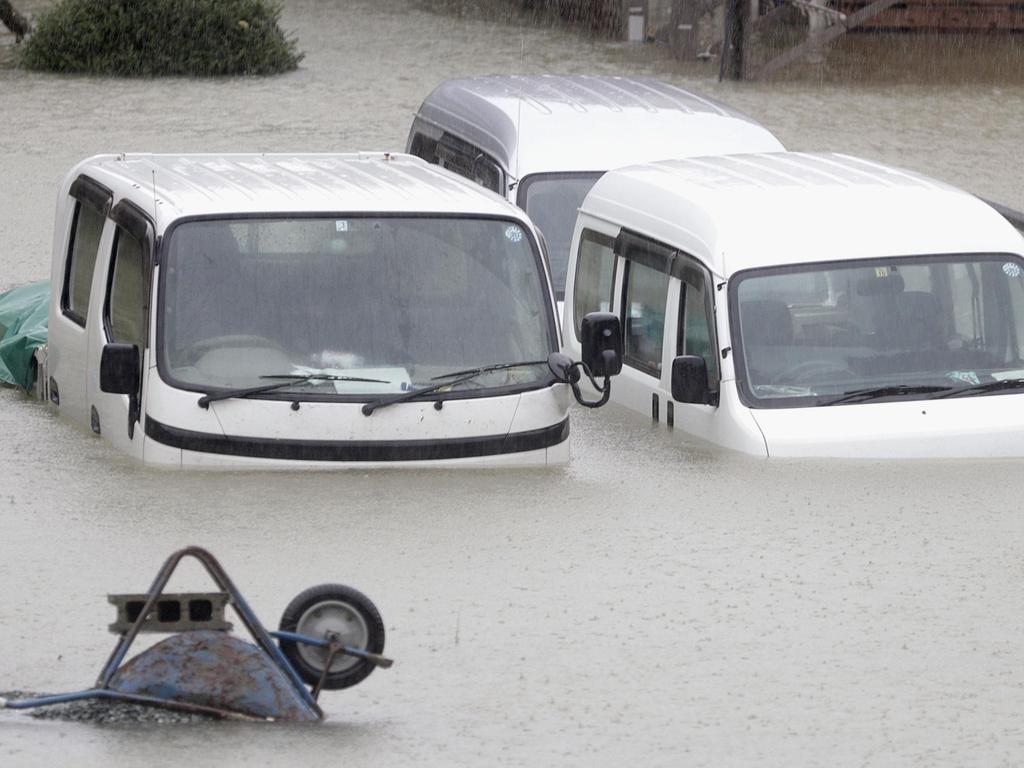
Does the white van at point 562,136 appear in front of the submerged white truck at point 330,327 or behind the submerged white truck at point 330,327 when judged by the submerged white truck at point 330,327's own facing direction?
behind

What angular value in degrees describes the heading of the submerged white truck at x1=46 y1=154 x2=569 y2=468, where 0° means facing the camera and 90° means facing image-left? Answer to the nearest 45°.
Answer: approximately 0°

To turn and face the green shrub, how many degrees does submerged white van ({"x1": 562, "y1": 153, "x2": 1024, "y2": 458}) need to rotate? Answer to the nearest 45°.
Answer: approximately 180°

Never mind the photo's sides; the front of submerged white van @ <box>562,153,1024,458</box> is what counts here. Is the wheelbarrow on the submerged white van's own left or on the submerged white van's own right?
on the submerged white van's own right

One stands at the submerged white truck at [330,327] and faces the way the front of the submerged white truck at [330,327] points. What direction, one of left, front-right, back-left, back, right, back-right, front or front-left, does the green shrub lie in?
back

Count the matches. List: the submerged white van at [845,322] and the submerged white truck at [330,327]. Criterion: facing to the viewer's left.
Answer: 0

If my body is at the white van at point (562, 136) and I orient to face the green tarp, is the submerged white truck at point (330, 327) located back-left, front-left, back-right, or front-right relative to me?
front-left

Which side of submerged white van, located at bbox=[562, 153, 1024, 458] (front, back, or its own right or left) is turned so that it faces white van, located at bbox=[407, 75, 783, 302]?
back

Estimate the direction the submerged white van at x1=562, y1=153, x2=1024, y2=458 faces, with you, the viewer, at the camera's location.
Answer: facing the viewer and to the right of the viewer

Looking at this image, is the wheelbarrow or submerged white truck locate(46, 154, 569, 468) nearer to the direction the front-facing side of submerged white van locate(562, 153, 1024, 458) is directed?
the wheelbarrow

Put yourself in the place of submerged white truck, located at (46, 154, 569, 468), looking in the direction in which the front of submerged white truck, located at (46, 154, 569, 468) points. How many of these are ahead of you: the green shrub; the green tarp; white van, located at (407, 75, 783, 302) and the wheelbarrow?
1

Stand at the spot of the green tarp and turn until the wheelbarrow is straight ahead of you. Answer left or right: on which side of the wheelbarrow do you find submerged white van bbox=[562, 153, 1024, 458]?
left

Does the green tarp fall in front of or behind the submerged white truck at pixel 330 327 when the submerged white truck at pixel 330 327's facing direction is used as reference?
behind
